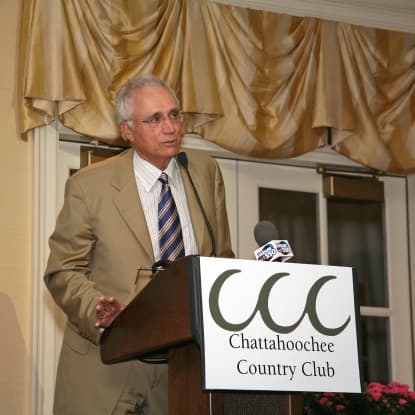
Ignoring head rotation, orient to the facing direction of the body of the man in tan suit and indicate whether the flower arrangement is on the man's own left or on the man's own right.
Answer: on the man's own left

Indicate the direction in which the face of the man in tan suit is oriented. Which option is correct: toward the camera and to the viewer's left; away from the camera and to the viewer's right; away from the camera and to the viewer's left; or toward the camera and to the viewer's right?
toward the camera and to the viewer's right

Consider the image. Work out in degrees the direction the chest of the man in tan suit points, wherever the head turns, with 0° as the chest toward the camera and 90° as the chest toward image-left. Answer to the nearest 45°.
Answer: approximately 315°

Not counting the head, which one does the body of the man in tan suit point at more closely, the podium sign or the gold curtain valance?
the podium sign

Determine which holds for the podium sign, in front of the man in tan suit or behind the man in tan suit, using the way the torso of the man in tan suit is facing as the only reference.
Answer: in front
